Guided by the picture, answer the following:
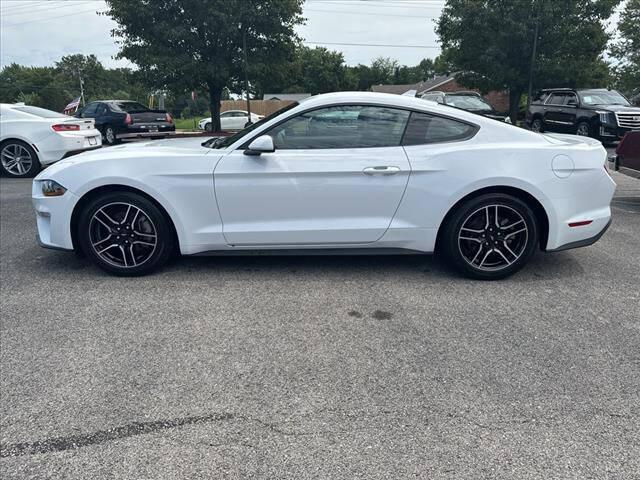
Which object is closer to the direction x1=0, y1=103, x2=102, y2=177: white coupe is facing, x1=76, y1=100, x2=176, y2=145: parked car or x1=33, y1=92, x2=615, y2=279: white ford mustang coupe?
the parked car

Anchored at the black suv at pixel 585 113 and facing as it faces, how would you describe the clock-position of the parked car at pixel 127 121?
The parked car is roughly at 4 o'clock from the black suv.

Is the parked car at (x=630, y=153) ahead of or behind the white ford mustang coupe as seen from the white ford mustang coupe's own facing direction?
behind

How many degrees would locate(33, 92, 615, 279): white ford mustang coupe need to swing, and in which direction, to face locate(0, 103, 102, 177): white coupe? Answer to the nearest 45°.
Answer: approximately 45° to its right

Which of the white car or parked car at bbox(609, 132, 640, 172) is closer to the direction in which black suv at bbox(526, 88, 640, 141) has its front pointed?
the parked car

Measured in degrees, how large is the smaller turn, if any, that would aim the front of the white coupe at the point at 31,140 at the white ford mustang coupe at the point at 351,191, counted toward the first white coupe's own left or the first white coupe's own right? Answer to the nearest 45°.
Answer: approximately 135° to the first white coupe's own left

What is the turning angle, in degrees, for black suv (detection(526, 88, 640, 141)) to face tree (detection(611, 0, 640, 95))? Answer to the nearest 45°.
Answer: approximately 135° to its left

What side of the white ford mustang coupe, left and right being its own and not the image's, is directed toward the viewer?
left

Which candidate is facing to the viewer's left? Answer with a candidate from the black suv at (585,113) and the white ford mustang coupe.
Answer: the white ford mustang coupe

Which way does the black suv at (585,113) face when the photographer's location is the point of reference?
facing the viewer and to the right of the viewer

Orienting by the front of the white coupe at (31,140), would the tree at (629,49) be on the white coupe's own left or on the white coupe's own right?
on the white coupe's own right

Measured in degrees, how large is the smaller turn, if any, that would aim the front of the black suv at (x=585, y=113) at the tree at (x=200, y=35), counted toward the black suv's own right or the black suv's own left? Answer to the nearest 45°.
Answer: approximately 135° to the black suv's own right
